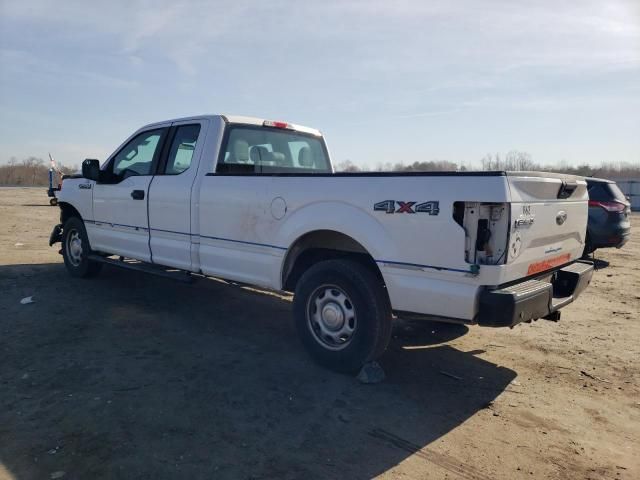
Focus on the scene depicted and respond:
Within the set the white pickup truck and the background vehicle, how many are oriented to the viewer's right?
0

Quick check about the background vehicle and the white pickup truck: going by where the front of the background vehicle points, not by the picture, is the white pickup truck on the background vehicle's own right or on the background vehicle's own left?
on the background vehicle's own left

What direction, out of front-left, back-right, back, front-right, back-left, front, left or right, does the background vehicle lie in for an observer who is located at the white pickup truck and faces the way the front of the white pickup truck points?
right

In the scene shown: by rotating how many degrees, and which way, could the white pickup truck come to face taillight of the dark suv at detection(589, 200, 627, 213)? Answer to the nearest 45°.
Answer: approximately 90° to its right

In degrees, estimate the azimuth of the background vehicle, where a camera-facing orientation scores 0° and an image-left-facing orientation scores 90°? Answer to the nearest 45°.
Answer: approximately 135°

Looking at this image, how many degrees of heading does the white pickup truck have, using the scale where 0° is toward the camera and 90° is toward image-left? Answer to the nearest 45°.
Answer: approximately 135°
